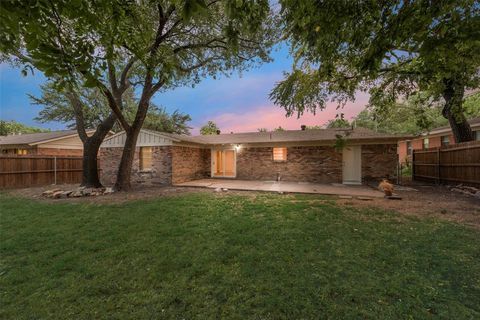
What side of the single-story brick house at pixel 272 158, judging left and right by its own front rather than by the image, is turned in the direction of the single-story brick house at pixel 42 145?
left

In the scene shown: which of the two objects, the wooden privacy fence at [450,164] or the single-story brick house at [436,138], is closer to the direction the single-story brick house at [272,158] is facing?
the single-story brick house

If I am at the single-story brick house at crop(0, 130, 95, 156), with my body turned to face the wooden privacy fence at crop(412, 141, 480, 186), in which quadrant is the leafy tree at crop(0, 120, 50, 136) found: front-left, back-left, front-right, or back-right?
back-left

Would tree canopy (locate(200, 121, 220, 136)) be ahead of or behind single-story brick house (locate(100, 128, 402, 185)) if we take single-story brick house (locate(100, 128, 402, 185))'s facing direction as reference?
ahead

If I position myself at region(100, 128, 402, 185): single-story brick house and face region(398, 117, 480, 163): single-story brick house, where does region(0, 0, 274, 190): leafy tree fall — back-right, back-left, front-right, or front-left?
back-right

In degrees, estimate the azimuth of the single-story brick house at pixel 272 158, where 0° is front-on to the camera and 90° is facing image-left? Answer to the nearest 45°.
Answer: approximately 180°

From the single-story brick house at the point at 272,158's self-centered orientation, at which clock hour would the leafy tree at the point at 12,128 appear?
The leafy tree is roughly at 10 o'clock from the single-story brick house.

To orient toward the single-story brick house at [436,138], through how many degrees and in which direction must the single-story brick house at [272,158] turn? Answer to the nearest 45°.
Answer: approximately 90° to its right

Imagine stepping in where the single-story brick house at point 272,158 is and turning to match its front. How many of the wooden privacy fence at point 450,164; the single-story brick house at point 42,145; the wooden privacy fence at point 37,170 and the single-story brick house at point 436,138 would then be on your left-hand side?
2

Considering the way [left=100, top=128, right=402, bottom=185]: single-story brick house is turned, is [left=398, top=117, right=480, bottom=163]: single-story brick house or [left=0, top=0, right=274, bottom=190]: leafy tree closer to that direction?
the single-story brick house

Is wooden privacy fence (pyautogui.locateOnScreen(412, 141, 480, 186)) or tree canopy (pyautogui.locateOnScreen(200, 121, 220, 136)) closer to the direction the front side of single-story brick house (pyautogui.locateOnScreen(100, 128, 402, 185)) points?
the tree canopy
